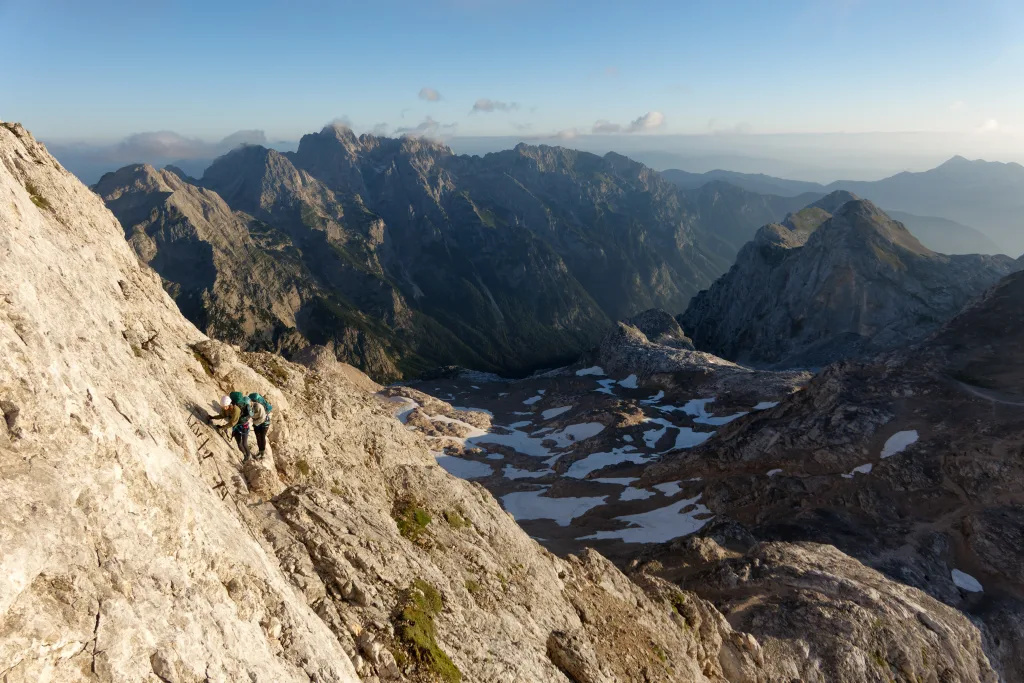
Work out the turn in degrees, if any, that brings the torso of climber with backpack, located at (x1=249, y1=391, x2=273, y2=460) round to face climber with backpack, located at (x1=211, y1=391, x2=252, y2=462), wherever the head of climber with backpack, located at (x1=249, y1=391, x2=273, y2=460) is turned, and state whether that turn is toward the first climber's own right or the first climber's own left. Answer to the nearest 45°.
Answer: approximately 45° to the first climber's own left

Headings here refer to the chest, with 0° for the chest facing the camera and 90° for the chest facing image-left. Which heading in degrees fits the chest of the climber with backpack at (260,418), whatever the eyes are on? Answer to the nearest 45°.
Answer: approximately 90°
